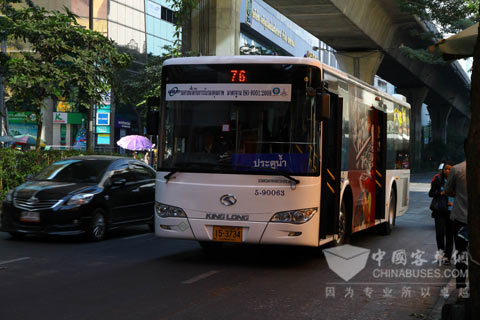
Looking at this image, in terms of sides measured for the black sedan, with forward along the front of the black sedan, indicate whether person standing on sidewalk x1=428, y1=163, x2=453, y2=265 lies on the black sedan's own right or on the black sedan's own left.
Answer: on the black sedan's own left

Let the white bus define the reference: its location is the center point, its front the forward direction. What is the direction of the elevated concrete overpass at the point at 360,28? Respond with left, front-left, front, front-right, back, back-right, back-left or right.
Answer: back-right

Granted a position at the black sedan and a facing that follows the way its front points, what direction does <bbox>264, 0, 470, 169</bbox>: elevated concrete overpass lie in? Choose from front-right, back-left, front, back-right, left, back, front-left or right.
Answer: back

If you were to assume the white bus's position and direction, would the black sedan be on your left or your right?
on your right

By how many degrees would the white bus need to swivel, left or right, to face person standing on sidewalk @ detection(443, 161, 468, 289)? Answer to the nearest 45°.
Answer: approximately 90° to its left

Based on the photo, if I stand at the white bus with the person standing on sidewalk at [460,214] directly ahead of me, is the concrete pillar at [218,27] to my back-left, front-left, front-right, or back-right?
back-left

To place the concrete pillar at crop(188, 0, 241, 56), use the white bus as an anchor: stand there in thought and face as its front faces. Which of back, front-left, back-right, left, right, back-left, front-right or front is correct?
back-right

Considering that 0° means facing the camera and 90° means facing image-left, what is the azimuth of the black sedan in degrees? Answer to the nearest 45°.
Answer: approximately 45°
